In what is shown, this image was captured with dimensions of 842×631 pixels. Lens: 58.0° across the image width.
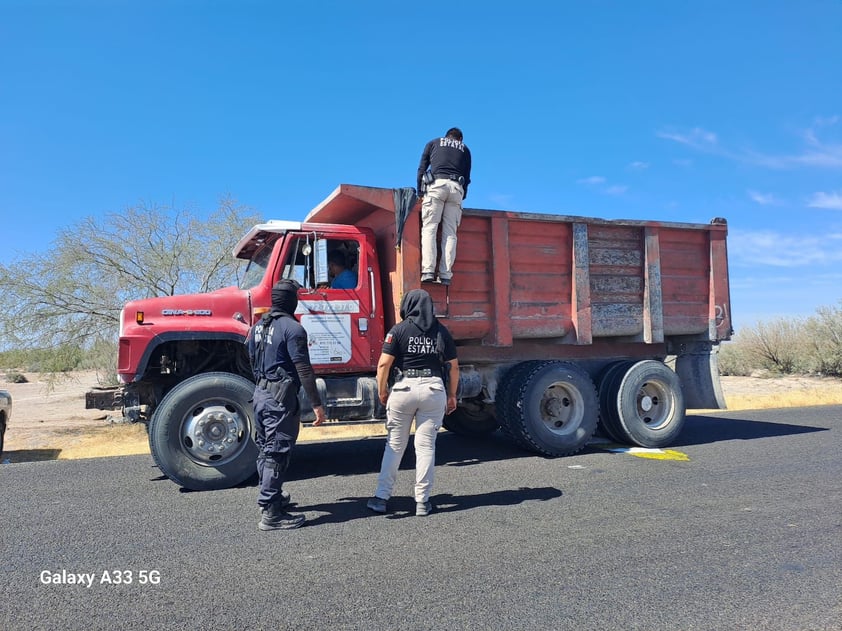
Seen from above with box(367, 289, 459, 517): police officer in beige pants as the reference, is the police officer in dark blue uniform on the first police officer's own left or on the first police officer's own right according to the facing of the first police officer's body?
on the first police officer's own left

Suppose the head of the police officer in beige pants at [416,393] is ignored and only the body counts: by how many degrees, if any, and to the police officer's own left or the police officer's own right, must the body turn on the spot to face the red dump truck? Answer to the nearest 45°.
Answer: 0° — they already face it

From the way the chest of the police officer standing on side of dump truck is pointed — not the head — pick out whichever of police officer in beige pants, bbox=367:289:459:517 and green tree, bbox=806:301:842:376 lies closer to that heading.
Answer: the green tree

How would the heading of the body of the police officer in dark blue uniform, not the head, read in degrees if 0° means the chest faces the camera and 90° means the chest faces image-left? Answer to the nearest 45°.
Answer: approximately 225°

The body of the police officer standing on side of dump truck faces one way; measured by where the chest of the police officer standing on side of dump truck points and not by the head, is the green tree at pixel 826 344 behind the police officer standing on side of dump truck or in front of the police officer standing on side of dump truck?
in front

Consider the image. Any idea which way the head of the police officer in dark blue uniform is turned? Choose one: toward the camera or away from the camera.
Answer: away from the camera

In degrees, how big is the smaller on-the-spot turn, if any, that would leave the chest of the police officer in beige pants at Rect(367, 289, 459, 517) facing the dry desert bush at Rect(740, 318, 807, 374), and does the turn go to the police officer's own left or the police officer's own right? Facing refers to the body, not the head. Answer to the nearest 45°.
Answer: approximately 45° to the police officer's own right

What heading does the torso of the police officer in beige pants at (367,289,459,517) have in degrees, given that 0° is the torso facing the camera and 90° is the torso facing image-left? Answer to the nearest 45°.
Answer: approximately 180°

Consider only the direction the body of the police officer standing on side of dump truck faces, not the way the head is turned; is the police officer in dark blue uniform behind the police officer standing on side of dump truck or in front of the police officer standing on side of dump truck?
behind

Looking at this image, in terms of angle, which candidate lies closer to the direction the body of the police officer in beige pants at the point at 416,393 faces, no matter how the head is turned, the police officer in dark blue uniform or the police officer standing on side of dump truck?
the police officer standing on side of dump truck

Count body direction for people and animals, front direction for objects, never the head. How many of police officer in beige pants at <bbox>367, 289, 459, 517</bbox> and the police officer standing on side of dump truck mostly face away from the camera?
2

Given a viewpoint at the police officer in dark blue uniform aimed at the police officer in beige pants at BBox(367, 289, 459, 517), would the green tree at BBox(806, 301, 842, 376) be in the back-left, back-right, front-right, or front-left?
front-left

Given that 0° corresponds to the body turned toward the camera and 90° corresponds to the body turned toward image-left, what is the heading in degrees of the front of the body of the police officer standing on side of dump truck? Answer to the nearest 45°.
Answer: approximately 180°

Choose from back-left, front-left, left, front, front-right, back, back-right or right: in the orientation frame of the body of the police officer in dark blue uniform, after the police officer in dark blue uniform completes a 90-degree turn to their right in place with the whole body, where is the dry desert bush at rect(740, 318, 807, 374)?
left

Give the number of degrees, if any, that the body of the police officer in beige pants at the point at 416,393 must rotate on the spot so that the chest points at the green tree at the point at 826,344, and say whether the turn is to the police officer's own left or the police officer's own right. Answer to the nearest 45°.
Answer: approximately 45° to the police officer's own right
